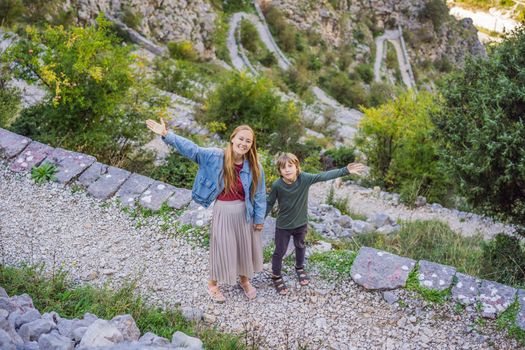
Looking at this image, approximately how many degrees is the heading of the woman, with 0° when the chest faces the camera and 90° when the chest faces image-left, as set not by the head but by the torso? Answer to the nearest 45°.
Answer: approximately 0°

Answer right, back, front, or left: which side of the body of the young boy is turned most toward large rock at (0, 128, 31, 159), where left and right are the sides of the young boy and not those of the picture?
right

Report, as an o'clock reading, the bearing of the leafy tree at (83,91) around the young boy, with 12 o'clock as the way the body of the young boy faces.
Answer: The leafy tree is roughly at 4 o'clock from the young boy.

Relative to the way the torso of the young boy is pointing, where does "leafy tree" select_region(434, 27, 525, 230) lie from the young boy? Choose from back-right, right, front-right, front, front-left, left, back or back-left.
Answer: back-left

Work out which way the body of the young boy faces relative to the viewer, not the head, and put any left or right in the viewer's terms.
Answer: facing the viewer

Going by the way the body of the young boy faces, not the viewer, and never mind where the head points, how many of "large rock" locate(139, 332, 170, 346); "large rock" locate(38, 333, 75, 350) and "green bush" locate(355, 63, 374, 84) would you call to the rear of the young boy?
1

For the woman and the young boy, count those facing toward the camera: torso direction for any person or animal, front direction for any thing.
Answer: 2

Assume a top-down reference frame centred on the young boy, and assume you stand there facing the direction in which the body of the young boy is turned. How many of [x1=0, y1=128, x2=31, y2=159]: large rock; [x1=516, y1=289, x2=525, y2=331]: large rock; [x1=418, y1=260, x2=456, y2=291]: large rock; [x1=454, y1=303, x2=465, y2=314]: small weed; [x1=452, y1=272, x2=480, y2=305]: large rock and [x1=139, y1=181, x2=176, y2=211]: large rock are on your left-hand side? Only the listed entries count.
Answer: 4
